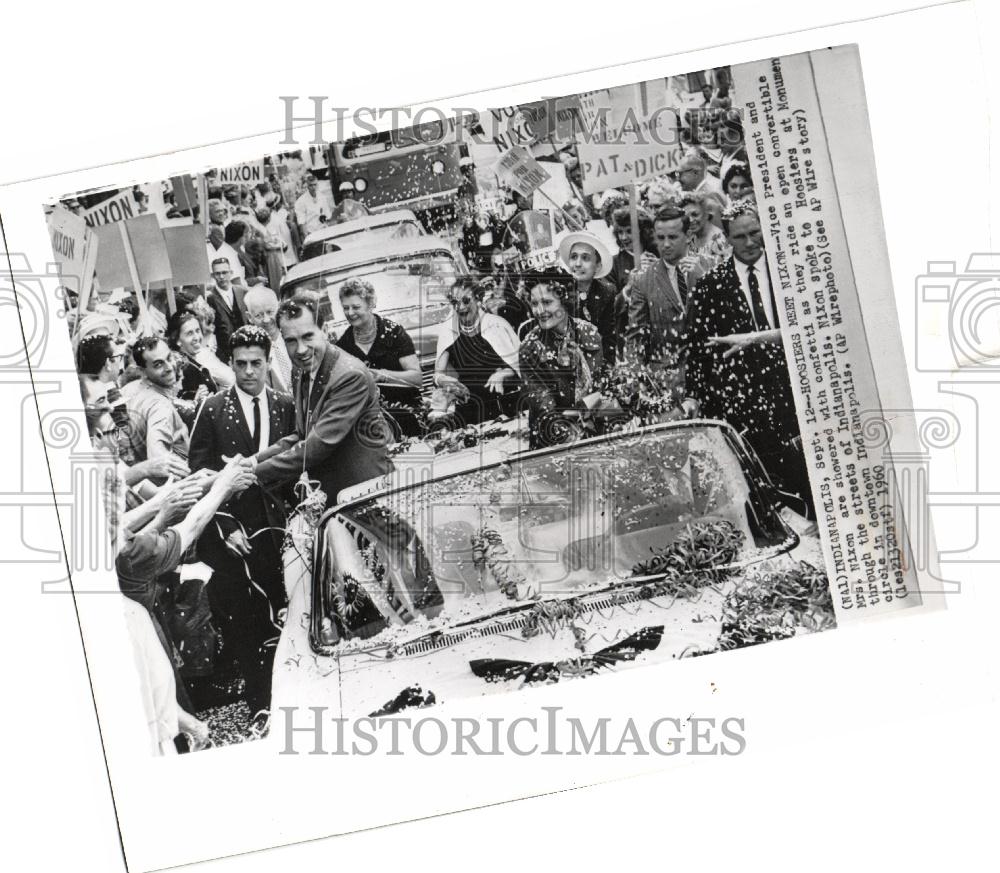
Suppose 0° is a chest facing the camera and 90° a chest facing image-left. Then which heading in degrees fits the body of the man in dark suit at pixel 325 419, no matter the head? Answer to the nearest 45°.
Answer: approximately 45°

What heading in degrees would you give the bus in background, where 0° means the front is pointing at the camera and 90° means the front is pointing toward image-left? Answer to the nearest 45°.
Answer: approximately 0°

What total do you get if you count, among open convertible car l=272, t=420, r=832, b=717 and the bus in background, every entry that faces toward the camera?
2
